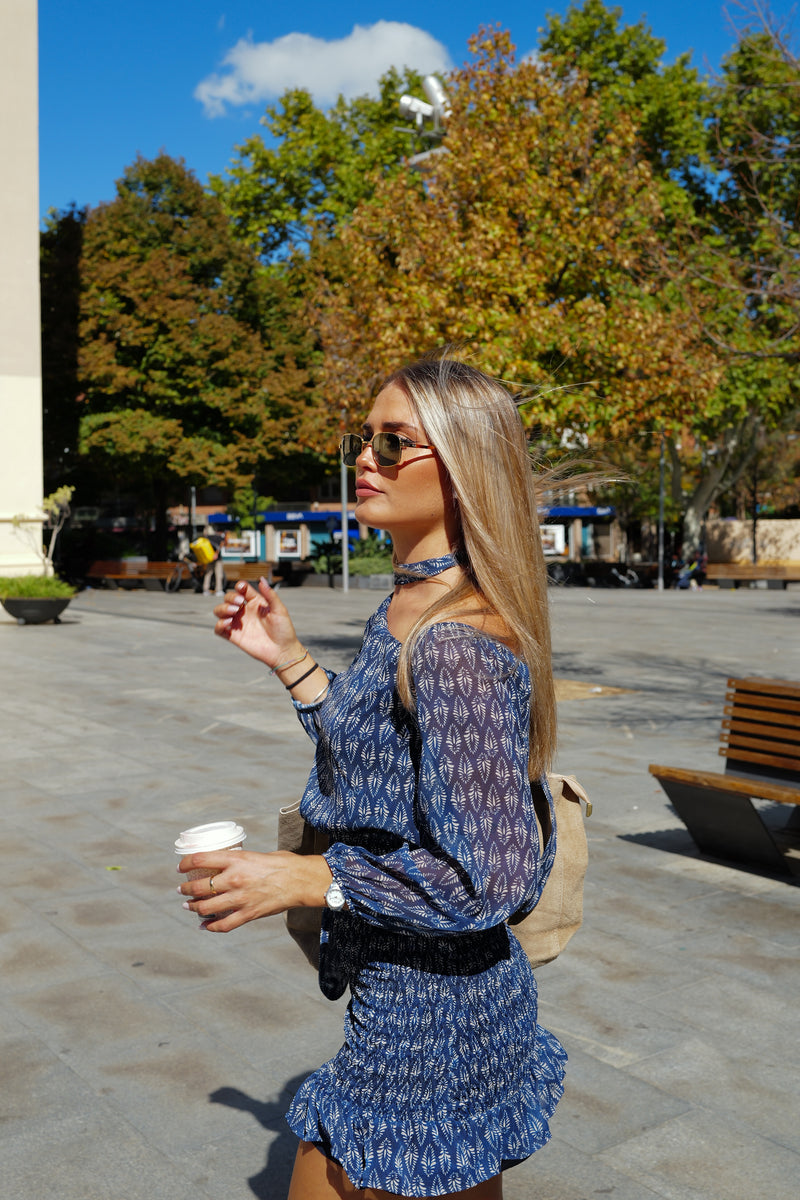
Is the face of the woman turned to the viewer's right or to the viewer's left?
to the viewer's left

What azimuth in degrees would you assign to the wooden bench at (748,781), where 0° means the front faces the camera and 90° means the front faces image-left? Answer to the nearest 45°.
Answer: approximately 45°

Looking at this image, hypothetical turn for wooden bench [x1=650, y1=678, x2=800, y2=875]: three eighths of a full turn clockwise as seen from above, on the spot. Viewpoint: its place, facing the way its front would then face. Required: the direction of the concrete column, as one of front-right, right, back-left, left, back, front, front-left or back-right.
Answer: front-left

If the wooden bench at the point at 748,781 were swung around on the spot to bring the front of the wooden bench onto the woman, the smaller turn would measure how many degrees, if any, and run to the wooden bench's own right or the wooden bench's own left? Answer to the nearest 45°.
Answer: approximately 45° to the wooden bench's own left

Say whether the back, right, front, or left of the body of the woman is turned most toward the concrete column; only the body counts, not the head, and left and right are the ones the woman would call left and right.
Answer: right

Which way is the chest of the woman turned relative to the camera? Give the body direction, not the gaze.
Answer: to the viewer's left

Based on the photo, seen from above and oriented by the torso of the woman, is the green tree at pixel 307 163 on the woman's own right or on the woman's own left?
on the woman's own right

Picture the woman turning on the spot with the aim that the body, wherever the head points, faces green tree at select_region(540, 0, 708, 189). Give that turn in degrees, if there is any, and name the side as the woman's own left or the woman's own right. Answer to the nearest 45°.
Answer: approximately 90° to the woman's own right

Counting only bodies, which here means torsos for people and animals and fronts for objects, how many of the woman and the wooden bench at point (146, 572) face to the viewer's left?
1
